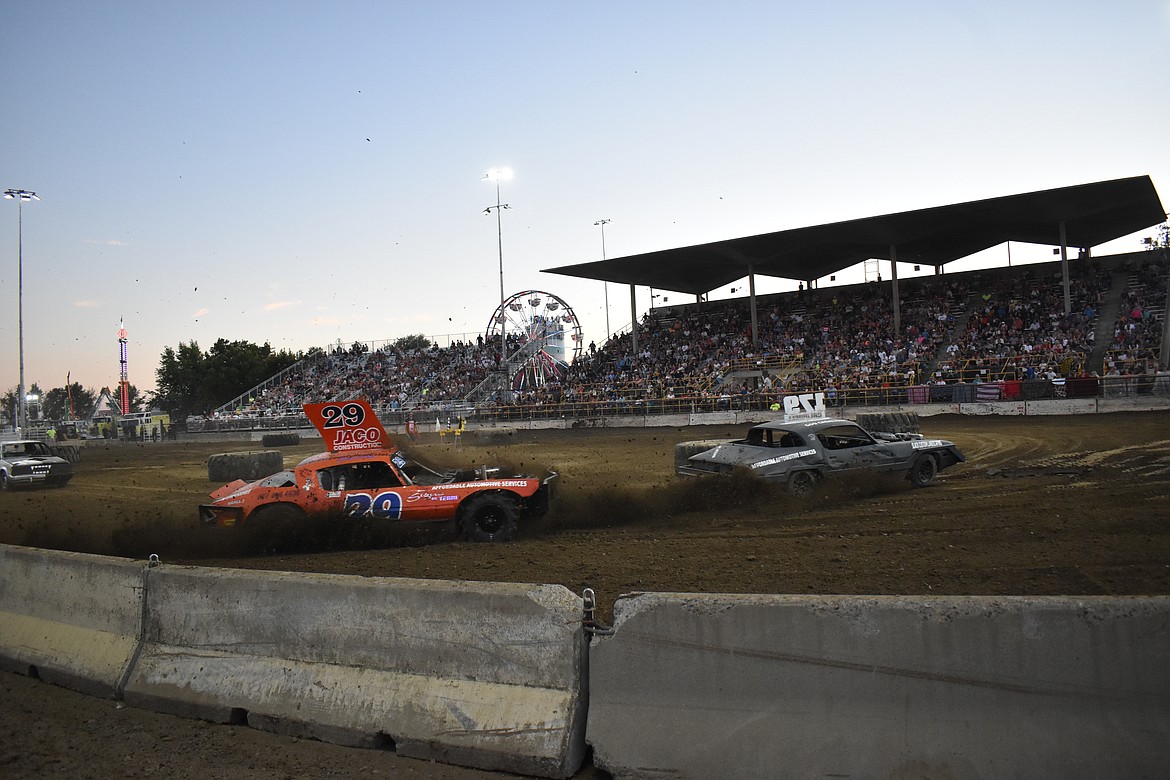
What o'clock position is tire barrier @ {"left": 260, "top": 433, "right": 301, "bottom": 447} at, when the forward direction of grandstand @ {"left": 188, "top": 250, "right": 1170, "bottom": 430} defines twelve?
The tire barrier is roughly at 1 o'clock from the grandstand.

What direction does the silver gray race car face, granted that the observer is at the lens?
facing away from the viewer and to the right of the viewer

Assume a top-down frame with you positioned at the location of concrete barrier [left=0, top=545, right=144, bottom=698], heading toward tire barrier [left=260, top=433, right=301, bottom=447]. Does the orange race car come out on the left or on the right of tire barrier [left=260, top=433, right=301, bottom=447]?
right

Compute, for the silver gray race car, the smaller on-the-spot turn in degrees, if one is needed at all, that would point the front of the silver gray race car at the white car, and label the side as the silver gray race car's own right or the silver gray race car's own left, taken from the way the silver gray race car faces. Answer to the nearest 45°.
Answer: approximately 135° to the silver gray race car's own left

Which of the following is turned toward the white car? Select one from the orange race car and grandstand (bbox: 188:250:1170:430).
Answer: the grandstand

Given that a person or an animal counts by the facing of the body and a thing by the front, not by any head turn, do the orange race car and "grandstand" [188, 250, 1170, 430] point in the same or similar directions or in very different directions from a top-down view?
very different directions

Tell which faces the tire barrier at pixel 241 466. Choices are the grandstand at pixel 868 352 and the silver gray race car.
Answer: the grandstand

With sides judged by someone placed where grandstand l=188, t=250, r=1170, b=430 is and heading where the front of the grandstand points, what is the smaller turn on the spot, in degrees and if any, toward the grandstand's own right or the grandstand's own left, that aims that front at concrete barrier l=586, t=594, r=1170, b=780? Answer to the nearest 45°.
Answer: approximately 45° to the grandstand's own left

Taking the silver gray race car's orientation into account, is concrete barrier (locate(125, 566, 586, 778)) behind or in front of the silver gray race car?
behind

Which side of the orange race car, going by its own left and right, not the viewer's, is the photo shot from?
right

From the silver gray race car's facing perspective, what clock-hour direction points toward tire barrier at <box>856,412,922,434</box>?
The tire barrier is roughly at 11 o'clock from the silver gray race car.
